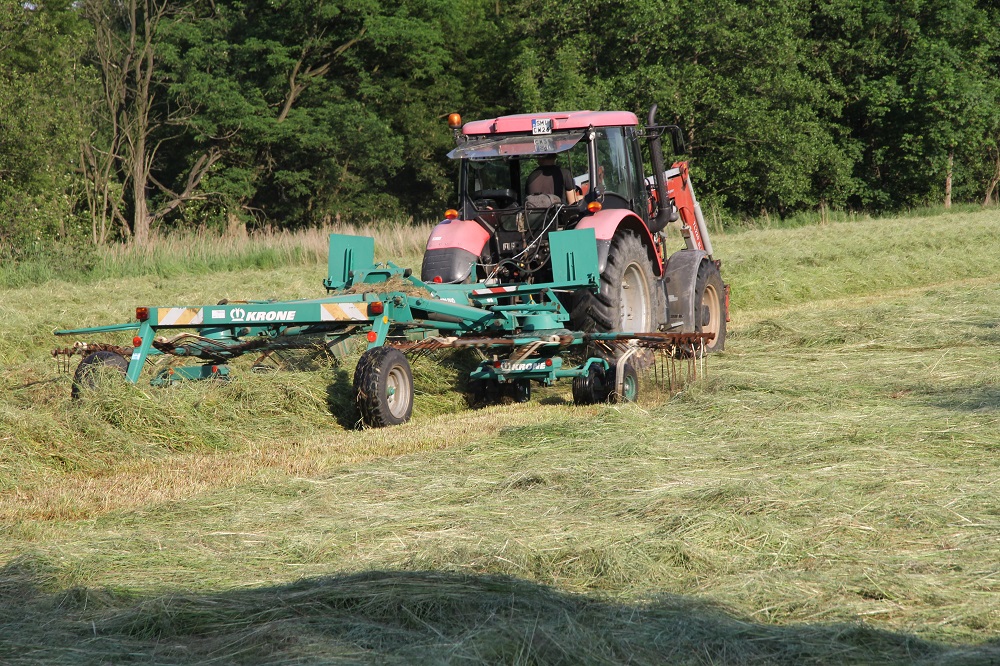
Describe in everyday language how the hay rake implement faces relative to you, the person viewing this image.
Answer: facing away from the viewer and to the right of the viewer

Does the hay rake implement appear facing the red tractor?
yes

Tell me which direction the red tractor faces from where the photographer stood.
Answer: facing away from the viewer and to the right of the viewer

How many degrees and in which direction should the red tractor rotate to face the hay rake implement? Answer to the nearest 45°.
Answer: approximately 180°
